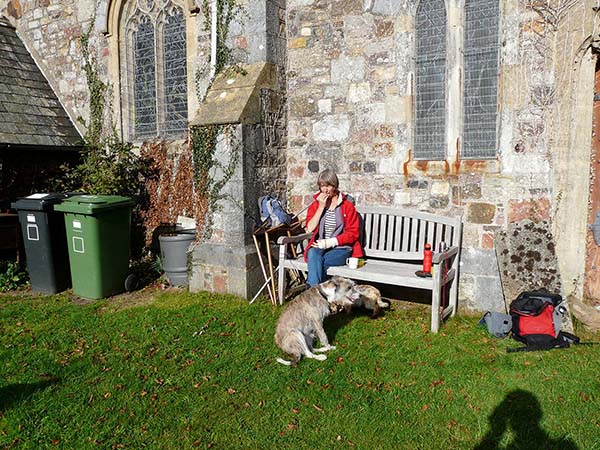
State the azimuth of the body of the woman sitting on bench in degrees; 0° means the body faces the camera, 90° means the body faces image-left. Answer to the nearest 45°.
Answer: approximately 45°

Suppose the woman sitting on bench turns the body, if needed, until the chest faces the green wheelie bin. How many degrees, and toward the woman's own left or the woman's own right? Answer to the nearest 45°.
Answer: approximately 45° to the woman's own right

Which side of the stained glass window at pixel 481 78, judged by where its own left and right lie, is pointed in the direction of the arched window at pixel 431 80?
right

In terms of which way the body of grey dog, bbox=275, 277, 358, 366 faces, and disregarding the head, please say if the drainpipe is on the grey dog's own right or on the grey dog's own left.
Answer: on the grey dog's own left

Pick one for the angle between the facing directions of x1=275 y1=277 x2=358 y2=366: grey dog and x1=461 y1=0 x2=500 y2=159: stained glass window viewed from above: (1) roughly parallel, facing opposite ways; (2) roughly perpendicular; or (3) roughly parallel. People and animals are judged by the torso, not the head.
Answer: roughly perpendicular

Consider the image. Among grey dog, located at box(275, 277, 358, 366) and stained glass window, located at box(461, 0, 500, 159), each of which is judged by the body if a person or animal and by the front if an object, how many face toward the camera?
1

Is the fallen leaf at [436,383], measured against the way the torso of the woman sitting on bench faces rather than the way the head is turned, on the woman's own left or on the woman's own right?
on the woman's own left

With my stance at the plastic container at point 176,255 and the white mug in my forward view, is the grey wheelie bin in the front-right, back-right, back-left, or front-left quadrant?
back-right

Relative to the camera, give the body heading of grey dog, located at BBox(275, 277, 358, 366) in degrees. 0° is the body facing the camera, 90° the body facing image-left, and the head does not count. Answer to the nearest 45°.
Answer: approximately 270°
